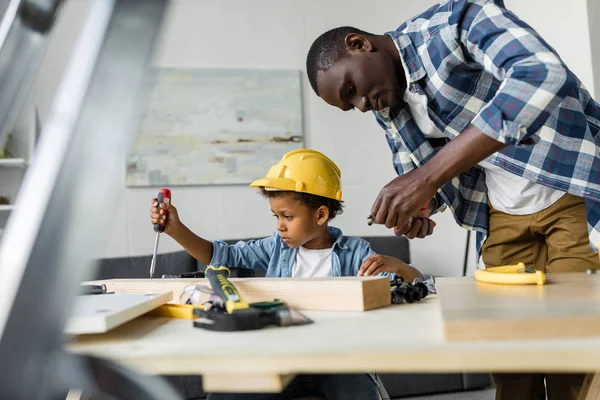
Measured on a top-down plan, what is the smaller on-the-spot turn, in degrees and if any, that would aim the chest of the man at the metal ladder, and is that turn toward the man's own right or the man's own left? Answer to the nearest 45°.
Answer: approximately 45° to the man's own left

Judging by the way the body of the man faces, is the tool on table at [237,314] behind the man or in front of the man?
in front

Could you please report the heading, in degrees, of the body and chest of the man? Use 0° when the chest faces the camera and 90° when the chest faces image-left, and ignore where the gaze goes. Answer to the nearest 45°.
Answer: approximately 45°

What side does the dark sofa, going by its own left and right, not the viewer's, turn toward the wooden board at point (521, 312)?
front

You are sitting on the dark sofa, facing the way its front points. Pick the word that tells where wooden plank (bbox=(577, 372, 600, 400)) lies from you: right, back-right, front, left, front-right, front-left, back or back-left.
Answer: front

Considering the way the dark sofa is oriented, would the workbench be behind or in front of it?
in front

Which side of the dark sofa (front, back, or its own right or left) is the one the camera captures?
front

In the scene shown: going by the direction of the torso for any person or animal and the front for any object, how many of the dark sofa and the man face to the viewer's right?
0
